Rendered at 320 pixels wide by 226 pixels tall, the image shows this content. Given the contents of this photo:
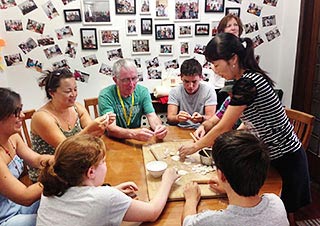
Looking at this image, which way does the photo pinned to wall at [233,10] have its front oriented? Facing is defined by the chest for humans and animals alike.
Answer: toward the camera

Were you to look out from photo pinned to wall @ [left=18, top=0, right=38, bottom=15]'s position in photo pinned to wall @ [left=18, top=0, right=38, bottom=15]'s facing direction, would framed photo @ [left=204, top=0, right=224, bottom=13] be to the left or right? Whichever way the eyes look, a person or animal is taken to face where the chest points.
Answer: on its left

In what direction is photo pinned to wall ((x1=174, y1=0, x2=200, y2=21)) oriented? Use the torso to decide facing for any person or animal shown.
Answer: toward the camera

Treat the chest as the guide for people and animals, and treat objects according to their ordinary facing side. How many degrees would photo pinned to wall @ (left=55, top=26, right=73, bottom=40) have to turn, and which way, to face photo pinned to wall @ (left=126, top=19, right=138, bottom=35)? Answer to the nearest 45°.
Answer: approximately 90° to its left

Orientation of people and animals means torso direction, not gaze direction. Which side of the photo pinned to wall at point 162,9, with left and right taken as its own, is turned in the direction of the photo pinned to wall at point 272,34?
left

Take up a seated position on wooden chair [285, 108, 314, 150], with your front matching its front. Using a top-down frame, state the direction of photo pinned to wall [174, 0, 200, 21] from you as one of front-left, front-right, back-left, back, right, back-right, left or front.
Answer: right

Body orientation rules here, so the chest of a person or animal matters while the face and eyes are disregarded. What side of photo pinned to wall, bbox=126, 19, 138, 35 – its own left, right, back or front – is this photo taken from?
front

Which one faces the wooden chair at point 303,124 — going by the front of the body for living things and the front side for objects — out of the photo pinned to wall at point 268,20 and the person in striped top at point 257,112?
the photo pinned to wall

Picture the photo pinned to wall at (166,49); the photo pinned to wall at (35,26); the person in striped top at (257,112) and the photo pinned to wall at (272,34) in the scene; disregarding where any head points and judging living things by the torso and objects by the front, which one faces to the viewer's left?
the person in striped top

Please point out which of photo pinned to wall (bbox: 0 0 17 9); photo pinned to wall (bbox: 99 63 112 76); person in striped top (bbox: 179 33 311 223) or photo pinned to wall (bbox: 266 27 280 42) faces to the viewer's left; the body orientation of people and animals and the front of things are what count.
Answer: the person in striped top

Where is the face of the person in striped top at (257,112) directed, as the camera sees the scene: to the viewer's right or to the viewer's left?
to the viewer's left

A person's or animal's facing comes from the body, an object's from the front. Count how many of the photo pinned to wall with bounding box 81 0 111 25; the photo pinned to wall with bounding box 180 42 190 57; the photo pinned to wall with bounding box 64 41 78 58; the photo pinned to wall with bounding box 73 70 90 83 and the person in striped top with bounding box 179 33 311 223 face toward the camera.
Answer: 4

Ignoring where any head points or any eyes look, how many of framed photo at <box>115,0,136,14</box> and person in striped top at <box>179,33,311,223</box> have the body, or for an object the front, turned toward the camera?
1
